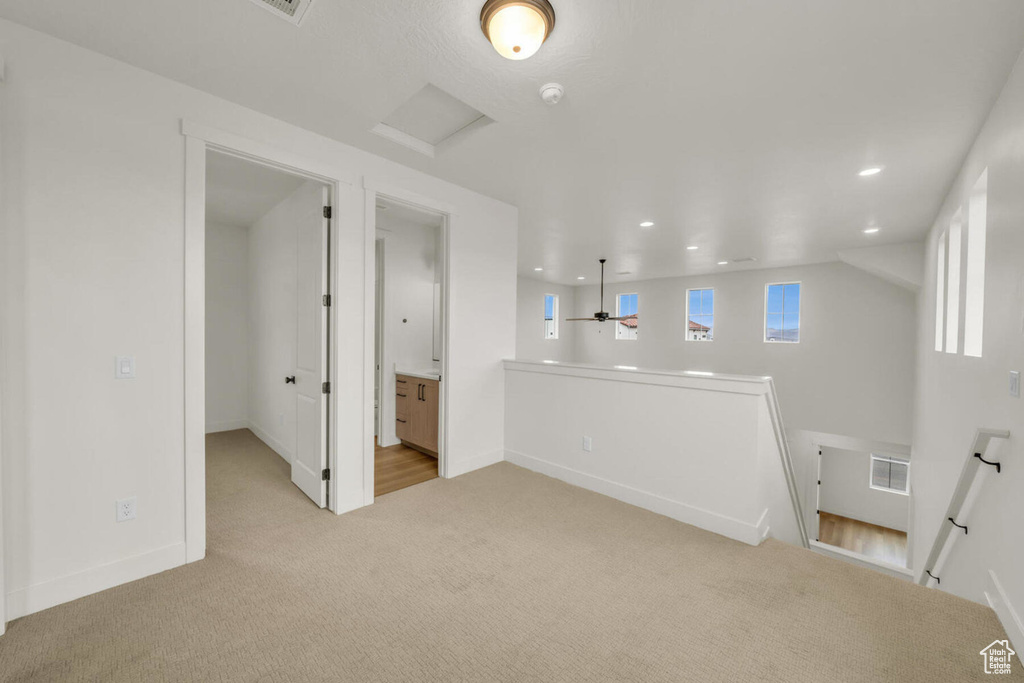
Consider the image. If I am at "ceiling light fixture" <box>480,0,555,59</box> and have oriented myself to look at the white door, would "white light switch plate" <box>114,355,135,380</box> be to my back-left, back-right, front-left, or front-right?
front-left

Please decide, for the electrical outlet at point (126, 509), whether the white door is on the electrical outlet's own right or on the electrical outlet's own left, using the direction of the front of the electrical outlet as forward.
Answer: on the electrical outlet's own left

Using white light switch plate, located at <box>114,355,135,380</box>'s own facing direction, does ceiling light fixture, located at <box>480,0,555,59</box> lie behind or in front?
in front

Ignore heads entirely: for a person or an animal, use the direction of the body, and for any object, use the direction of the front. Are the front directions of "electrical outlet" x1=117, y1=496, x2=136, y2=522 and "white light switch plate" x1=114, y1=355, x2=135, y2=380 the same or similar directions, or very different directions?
same or similar directions

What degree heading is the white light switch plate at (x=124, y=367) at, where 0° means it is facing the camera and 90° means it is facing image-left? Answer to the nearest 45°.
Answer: approximately 0°
